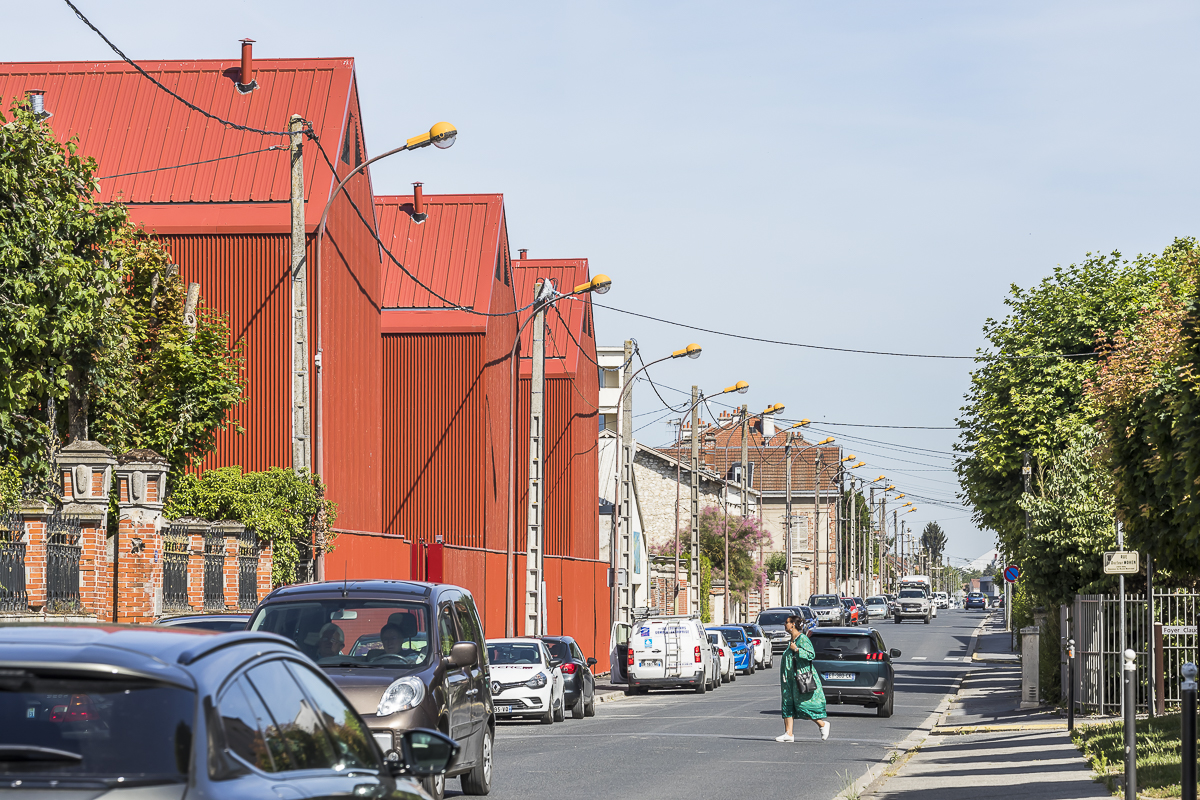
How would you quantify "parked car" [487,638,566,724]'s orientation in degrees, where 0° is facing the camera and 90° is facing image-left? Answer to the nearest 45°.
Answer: approximately 0°

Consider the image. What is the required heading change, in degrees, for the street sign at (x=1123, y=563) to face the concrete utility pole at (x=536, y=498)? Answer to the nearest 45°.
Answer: approximately 135° to its right

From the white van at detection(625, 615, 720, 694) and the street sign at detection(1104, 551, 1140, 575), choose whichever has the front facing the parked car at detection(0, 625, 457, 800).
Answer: the street sign

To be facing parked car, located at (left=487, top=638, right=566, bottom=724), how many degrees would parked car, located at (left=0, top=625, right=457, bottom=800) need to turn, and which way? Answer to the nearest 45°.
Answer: approximately 45° to its left

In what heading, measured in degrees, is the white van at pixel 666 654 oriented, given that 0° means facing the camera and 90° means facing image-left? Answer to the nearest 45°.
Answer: approximately 180°

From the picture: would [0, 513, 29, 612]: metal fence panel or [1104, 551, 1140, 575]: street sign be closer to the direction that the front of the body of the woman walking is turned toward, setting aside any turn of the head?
the metal fence panel
